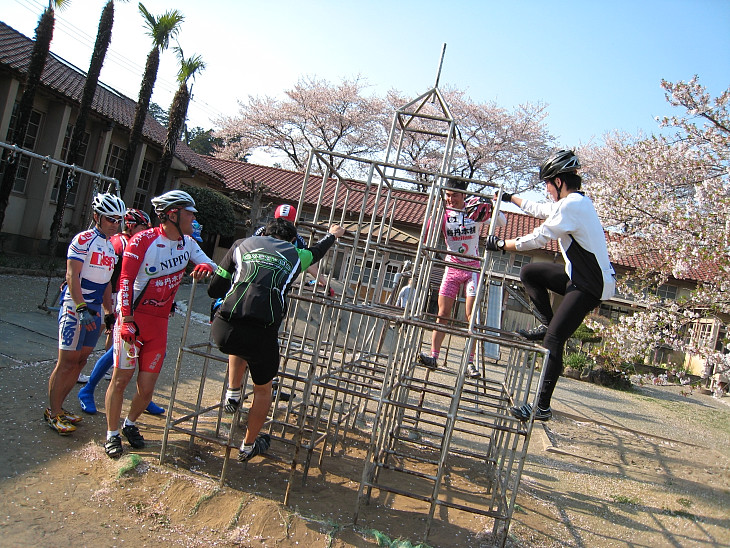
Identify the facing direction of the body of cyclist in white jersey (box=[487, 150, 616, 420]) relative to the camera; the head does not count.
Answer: to the viewer's left

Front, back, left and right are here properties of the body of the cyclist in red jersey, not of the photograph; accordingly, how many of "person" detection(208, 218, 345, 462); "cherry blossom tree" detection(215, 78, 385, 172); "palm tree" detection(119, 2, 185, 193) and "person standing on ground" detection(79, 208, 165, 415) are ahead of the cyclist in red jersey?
1

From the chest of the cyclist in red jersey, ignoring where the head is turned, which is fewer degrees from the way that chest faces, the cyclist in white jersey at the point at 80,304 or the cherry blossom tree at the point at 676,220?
the cherry blossom tree

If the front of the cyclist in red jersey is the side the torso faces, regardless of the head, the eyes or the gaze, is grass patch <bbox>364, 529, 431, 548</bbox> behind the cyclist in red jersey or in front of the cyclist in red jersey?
in front

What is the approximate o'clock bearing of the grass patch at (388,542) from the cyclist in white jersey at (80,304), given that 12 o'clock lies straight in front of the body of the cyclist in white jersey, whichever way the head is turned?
The grass patch is roughly at 12 o'clock from the cyclist in white jersey.

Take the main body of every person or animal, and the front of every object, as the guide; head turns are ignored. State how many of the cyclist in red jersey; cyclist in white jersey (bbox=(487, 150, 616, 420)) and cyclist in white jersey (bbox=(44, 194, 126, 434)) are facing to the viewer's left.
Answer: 1

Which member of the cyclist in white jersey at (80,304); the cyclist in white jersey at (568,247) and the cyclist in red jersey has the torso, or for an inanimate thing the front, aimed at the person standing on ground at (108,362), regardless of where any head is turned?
the cyclist in white jersey at (568,247)

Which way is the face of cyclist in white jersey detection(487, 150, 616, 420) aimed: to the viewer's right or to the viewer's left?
to the viewer's left

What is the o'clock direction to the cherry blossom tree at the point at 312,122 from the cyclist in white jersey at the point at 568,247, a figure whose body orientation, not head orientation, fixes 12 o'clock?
The cherry blossom tree is roughly at 2 o'clock from the cyclist in white jersey.

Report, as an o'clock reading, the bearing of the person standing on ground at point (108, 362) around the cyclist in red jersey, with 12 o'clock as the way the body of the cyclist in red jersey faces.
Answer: The person standing on ground is roughly at 7 o'clock from the cyclist in red jersey.

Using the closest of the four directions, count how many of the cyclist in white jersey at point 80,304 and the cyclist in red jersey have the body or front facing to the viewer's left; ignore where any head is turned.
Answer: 0

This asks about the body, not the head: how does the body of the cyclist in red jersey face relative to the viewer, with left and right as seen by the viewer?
facing the viewer and to the right of the viewer

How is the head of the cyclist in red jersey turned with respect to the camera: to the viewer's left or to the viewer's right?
to the viewer's right

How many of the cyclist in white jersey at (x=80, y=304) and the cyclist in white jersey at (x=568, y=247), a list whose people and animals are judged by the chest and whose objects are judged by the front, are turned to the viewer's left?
1

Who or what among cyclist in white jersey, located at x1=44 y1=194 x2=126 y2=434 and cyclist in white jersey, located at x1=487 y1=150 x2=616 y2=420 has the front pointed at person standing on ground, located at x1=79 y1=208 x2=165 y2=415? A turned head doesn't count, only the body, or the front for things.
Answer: cyclist in white jersey, located at x1=487 y1=150 x2=616 y2=420
